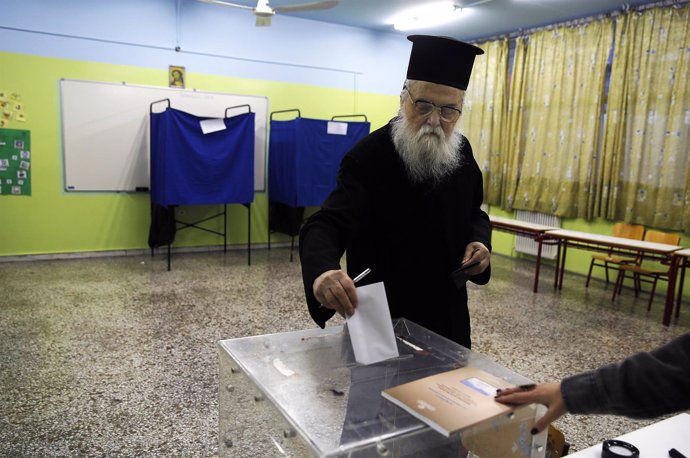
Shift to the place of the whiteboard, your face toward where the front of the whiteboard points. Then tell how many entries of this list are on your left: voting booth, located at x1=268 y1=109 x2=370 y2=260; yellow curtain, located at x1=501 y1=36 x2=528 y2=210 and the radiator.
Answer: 3

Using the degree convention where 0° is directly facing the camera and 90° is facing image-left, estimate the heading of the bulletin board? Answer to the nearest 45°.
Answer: approximately 0°

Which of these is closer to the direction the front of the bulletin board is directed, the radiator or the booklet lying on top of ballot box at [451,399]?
the booklet lying on top of ballot box

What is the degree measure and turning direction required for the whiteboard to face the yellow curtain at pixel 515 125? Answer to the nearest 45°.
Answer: approximately 90° to its left

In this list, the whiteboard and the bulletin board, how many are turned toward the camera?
2

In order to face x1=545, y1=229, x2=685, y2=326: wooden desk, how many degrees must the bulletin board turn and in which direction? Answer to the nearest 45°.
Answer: approximately 45° to its left

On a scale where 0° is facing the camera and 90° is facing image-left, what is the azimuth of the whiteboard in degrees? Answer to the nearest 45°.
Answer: approximately 0°
